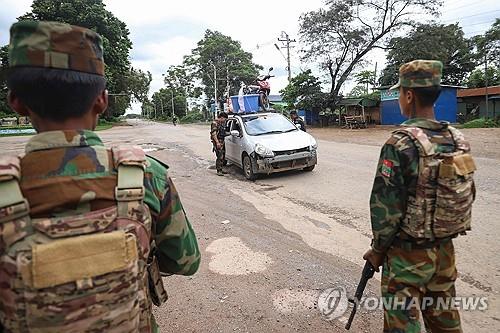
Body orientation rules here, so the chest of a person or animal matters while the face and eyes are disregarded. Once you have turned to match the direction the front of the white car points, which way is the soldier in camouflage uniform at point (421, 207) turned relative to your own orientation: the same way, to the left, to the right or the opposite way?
the opposite way

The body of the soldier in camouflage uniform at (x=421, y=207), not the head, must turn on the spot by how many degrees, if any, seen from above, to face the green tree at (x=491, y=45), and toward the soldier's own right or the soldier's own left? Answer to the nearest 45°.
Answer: approximately 45° to the soldier's own right

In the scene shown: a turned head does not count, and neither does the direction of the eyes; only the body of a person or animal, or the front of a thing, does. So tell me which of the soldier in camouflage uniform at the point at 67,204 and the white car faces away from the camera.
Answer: the soldier in camouflage uniform

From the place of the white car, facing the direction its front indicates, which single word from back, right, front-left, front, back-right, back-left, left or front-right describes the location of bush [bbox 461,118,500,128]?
left

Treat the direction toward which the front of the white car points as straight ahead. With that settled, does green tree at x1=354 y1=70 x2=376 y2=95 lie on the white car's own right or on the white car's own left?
on the white car's own left

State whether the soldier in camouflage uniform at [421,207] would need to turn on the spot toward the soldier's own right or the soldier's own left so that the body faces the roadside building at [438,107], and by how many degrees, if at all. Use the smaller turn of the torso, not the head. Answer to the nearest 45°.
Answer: approximately 45° to the soldier's own right

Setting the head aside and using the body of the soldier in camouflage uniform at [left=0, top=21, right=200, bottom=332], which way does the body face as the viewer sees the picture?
away from the camera

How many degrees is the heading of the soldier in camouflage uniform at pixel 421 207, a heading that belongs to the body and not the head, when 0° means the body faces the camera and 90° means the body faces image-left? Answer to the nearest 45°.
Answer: approximately 135°

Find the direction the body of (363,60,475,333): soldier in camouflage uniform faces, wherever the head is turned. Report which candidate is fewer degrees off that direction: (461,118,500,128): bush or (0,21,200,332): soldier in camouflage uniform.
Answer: the bush

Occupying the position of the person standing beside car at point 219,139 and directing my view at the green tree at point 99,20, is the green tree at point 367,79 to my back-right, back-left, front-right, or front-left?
front-right

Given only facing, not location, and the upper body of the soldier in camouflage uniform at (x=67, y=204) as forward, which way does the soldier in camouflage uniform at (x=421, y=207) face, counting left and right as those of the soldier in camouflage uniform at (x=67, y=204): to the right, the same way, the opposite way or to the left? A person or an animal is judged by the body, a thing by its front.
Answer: the same way

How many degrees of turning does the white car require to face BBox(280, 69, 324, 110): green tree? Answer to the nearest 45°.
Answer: approximately 135° to its left

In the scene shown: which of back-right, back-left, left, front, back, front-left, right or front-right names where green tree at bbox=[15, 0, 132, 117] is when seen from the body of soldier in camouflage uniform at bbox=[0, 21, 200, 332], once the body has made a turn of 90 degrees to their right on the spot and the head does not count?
left

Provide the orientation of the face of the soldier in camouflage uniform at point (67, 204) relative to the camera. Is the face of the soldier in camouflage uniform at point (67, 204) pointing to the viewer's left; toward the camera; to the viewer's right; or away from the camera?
away from the camera

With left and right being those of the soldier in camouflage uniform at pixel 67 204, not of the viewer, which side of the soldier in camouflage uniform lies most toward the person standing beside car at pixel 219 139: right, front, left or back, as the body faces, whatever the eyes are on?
front

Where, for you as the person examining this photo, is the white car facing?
facing the viewer and to the right of the viewer
